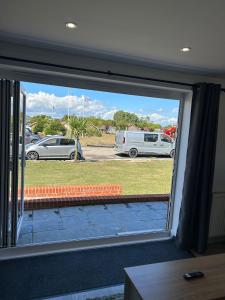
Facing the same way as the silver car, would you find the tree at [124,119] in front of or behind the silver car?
behind

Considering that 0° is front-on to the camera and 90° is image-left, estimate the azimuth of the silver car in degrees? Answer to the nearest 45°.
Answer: approximately 90°

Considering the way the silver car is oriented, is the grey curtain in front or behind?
behind

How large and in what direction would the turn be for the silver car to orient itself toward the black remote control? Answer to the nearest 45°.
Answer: approximately 135° to its left

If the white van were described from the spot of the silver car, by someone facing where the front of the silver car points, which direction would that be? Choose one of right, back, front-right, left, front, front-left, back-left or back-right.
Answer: back
